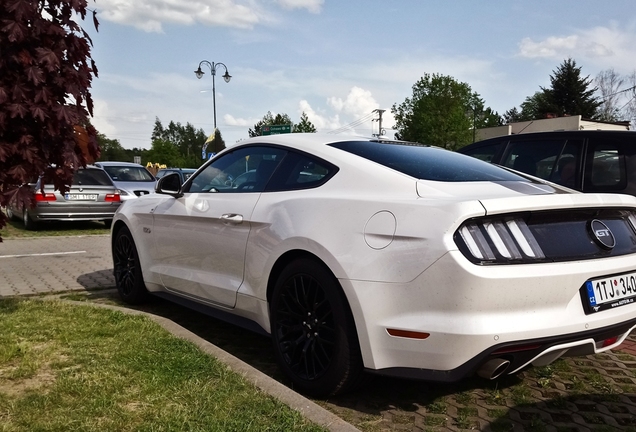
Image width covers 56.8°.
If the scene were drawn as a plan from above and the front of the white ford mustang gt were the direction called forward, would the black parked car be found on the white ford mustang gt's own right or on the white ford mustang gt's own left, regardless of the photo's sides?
on the white ford mustang gt's own right

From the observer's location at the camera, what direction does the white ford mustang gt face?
facing away from the viewer and to the left of the viewer

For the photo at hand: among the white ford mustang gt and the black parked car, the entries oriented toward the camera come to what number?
0

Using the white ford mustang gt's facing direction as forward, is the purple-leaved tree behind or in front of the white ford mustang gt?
in front

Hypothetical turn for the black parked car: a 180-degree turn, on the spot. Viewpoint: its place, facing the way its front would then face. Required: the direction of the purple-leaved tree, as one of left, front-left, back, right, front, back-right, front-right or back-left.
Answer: right

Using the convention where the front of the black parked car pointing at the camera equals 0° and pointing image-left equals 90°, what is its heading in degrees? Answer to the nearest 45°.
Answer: approximately 135°
